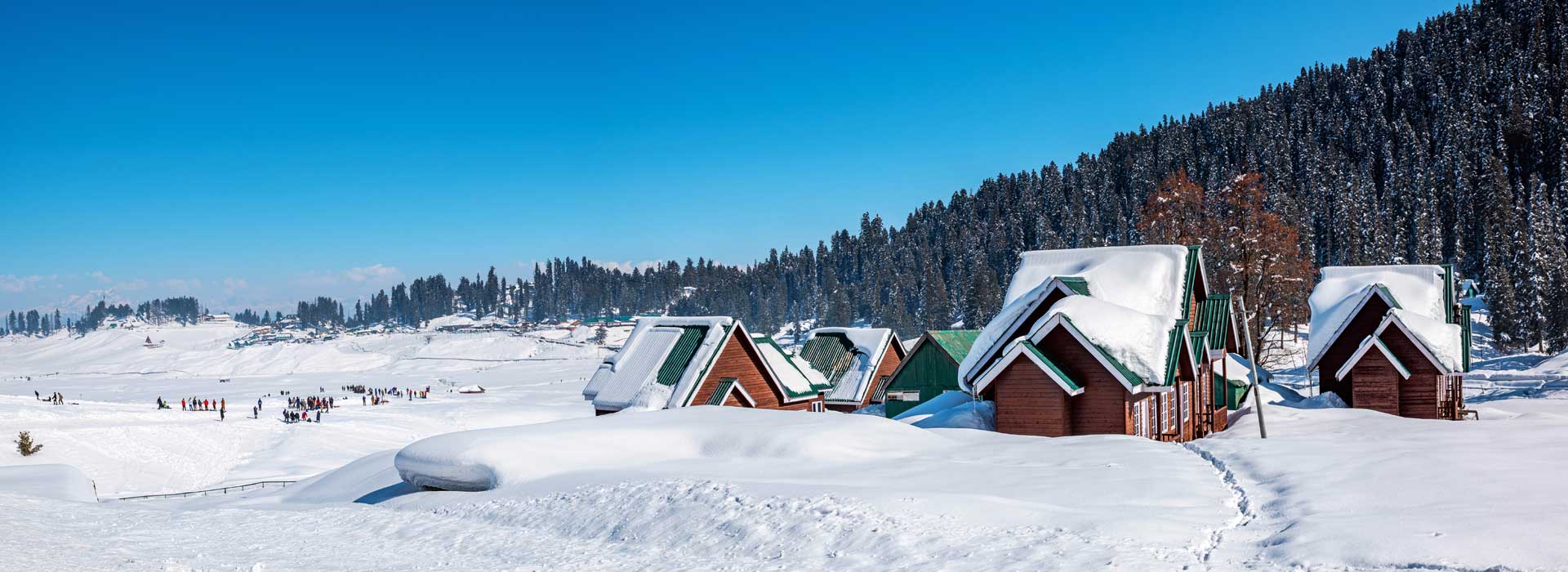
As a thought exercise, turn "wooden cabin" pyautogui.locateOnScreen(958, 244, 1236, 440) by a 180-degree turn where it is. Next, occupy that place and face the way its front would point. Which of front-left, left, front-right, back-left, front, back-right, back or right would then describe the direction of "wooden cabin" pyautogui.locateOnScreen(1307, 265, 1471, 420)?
right

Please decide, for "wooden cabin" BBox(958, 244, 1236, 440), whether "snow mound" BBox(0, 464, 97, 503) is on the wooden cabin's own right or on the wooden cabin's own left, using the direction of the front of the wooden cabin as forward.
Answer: on the wooden cabin's own right

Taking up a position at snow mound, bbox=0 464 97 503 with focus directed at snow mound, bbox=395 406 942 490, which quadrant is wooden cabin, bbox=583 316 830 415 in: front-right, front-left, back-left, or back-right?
front-left

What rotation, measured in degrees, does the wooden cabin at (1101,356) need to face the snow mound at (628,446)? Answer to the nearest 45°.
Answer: approximately 90° to its right

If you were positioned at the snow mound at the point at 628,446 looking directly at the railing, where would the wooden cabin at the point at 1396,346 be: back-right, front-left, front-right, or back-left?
back-right

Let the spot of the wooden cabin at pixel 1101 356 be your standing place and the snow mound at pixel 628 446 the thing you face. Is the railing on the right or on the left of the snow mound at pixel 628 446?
right

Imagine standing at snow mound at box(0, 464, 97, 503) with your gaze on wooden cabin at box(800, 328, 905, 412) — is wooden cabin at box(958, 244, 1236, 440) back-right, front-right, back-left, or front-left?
front-right
